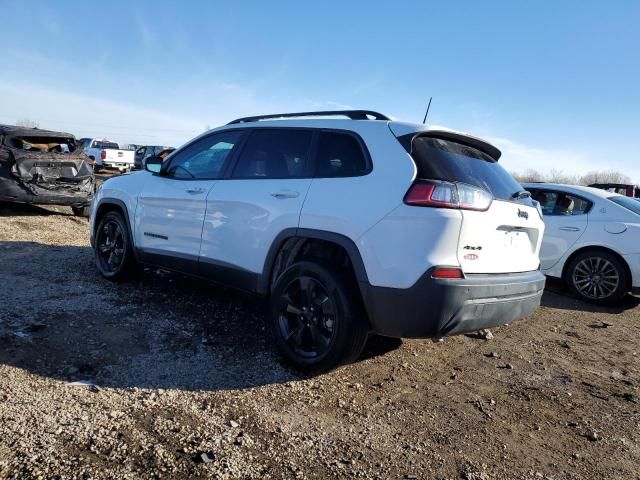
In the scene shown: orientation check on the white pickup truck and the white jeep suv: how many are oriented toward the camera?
0

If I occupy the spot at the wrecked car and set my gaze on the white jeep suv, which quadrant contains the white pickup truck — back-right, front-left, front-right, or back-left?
back-left

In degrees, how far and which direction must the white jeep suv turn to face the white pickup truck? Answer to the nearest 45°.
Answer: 0° — it already faces it

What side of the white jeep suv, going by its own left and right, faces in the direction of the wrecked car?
front

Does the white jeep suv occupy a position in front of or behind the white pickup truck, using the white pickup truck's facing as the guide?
behind

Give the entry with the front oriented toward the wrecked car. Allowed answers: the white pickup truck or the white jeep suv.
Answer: the white jeep suv

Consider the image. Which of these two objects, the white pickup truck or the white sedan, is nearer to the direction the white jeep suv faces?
the white pickup truck

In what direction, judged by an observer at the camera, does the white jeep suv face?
facing away from the viewer and to the left of the viewer

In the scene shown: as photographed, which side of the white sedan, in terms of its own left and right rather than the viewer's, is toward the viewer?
left

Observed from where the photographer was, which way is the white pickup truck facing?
facing away from the viewer and to the left of the viewer

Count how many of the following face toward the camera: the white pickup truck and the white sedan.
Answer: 0
